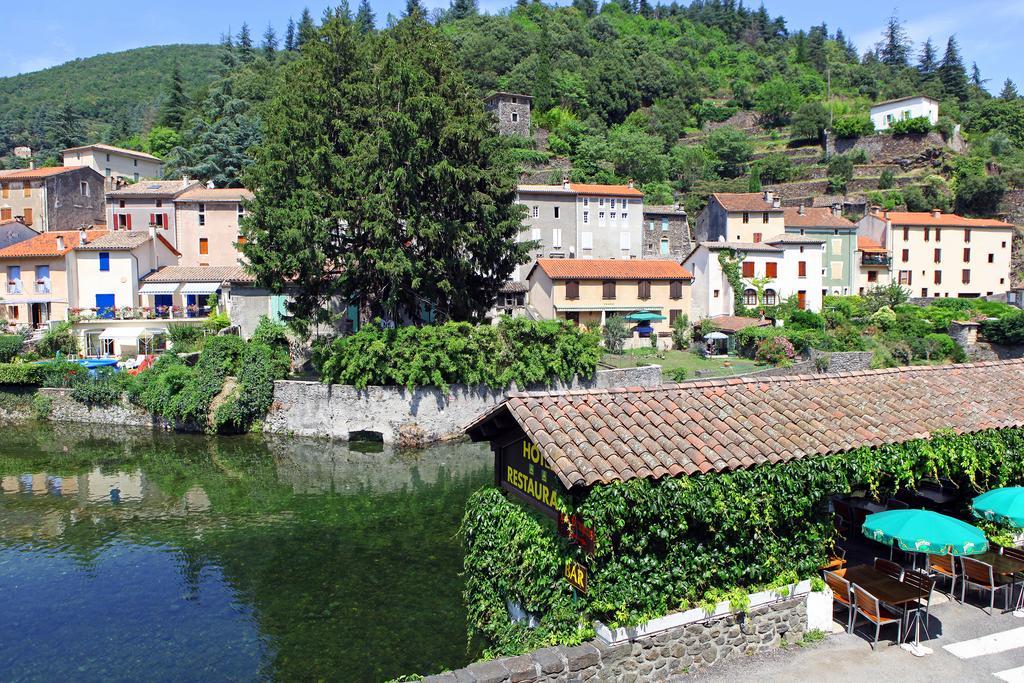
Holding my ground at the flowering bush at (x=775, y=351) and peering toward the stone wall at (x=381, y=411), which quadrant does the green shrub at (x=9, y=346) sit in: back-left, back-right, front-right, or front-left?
front-right

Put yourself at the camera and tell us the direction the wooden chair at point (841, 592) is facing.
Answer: facing away from the viewer and to the right of the viewer

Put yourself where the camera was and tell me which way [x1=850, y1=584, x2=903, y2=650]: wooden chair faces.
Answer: facing away from the viewer and to the right of the viewer

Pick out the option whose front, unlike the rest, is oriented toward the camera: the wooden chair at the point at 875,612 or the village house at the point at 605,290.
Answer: the village house

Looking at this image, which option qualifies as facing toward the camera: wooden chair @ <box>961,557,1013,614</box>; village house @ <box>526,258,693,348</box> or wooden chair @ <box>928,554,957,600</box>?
the village house

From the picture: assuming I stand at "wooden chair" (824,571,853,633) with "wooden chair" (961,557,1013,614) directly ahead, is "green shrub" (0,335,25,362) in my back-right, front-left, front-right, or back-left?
back-left

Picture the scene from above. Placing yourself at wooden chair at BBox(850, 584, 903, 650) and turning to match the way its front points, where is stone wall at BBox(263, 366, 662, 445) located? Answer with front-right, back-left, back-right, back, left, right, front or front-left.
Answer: left

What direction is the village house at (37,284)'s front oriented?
toward the camera

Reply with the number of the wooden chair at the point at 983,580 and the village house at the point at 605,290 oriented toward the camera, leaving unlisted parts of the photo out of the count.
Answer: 1

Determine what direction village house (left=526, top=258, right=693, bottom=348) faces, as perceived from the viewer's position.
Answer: facing the viewer

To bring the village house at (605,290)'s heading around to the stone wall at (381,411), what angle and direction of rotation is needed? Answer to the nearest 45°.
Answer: approximately 45° to its right

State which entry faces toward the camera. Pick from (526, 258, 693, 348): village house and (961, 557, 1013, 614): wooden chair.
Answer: the village house

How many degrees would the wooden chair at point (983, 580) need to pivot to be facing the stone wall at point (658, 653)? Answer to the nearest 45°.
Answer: approximately 180°

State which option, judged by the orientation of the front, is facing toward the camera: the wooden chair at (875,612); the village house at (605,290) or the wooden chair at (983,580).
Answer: the village house

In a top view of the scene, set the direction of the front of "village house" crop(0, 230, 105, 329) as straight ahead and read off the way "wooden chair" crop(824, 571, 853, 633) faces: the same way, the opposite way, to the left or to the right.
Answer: to the left

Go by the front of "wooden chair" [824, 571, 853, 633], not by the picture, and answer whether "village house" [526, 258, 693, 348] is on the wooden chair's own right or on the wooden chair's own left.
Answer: on the wooden chair's own left
